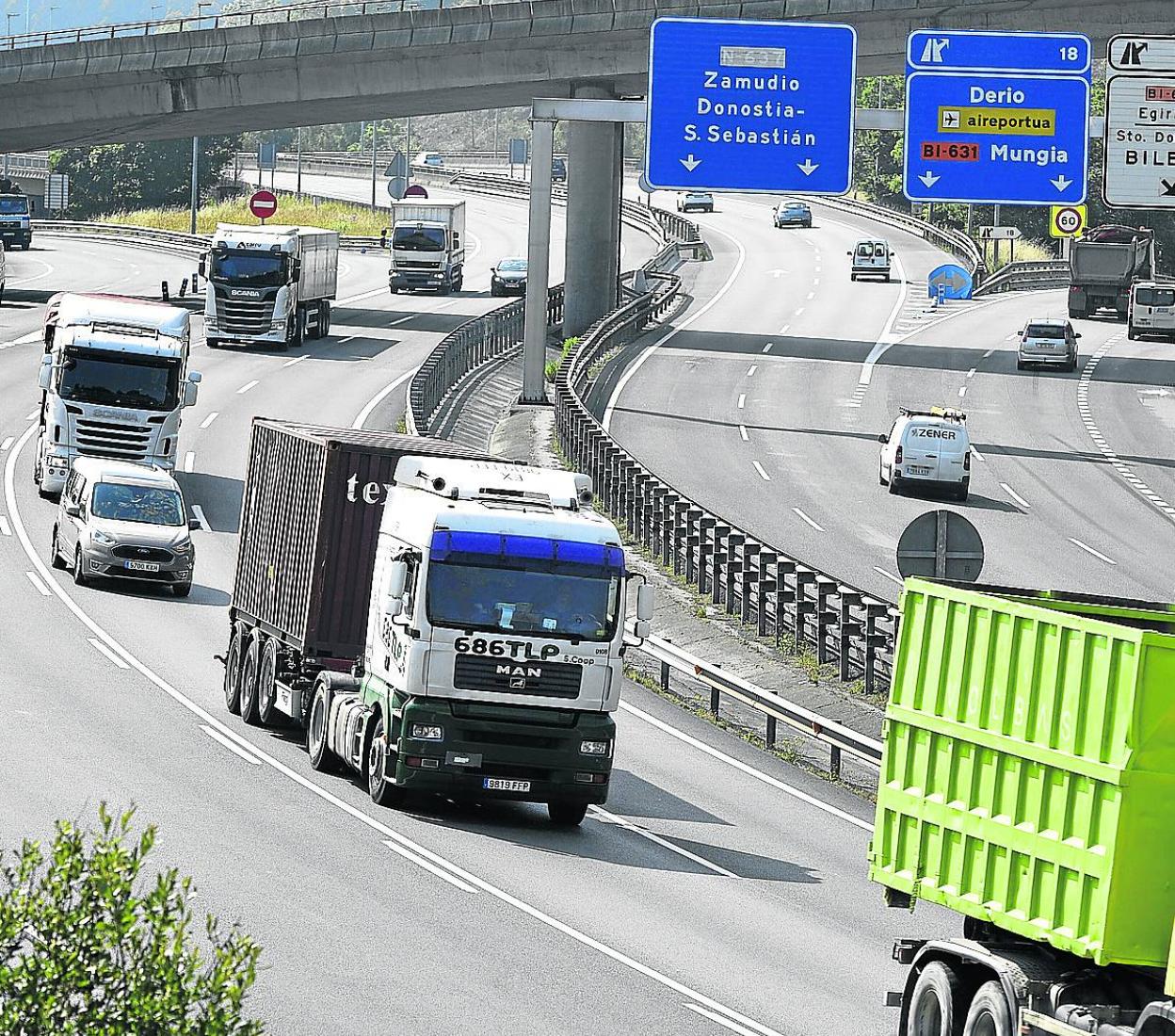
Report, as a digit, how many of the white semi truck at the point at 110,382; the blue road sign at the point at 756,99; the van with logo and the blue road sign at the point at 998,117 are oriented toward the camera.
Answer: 3

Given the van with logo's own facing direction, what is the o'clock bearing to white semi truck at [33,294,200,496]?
The white semi truck is roughly at 8 o'clock from the van with logo.

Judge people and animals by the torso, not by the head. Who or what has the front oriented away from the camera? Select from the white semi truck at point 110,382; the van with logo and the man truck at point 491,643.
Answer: the van with logo

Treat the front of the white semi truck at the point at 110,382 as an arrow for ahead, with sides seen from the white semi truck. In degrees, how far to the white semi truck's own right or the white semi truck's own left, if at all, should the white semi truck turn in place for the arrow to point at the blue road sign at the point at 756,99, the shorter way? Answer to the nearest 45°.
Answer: approximately 90° to the white semi truck's own left

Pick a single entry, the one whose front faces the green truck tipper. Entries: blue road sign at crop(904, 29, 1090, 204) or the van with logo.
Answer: the blue road sign

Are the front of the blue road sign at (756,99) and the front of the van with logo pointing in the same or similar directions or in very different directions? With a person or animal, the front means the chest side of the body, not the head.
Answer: very different directions

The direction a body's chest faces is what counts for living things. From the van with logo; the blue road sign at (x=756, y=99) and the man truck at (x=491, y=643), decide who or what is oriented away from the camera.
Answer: the van with logo

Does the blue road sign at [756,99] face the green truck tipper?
yes

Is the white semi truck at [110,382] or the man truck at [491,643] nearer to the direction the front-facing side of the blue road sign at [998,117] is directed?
the man truck

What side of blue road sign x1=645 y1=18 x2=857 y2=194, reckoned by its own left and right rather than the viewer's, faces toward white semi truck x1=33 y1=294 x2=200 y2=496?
right

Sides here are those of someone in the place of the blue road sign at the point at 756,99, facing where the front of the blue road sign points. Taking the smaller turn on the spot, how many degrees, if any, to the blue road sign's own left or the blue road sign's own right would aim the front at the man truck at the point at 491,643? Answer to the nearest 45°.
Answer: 0° — it already faces it

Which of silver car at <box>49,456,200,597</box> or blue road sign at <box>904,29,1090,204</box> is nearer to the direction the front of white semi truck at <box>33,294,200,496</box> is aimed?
the silver car

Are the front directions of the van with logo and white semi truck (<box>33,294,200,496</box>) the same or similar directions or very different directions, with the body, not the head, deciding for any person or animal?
very different directions
